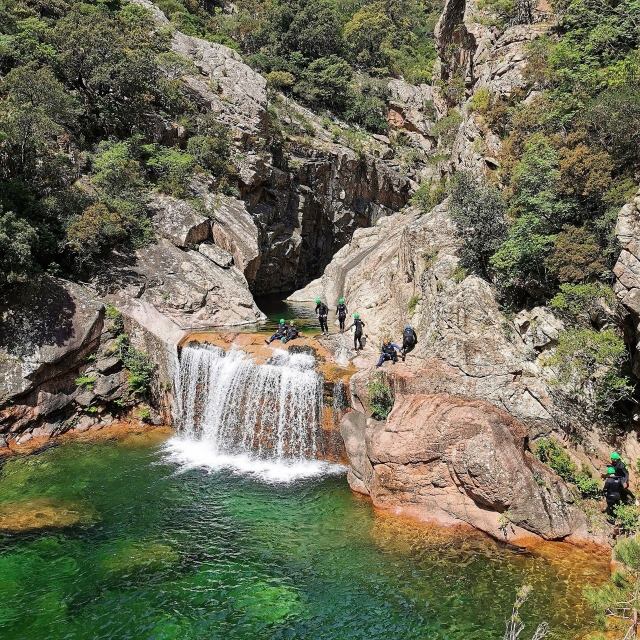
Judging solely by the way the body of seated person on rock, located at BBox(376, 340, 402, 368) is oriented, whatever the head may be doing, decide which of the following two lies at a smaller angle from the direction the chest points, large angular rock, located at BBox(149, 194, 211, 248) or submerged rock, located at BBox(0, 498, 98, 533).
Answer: the submerged rock

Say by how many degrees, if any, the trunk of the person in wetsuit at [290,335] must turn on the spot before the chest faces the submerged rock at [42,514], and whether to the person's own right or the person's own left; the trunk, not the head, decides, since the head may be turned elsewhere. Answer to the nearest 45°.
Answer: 0° — they already face it

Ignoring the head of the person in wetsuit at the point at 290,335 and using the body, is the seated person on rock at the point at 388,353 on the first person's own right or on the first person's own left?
on the first person's own left

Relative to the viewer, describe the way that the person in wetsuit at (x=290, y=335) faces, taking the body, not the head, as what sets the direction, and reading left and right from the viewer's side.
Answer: facing the viewer and to the left of the viewer

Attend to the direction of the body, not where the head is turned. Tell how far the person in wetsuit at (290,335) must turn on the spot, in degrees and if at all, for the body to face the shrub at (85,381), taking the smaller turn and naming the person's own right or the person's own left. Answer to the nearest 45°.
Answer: approximately 45° to the person's own right

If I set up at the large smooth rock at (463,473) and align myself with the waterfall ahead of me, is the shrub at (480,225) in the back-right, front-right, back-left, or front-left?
front-right

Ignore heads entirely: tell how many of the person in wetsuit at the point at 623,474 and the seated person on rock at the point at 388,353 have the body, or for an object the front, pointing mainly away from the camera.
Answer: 0

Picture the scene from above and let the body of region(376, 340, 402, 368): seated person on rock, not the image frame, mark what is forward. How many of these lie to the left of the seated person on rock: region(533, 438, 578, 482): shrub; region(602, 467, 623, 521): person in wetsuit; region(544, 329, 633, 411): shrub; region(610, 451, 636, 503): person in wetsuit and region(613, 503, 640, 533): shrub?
5

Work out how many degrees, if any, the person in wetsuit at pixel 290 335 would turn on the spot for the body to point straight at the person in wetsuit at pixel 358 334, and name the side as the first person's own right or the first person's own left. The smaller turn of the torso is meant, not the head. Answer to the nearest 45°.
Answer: approximately 135° to the first person's own left

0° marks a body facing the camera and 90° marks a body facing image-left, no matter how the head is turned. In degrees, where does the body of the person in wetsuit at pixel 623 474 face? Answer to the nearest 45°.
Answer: approximately 90°

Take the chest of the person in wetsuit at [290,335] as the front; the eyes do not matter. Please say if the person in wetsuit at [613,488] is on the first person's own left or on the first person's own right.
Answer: on the first person's own left

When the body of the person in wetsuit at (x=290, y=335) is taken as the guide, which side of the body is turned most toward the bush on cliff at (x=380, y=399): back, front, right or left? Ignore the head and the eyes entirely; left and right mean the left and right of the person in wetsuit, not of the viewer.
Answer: left

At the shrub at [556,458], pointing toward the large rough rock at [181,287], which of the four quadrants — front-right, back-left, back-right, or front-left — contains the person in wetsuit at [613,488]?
back-left
